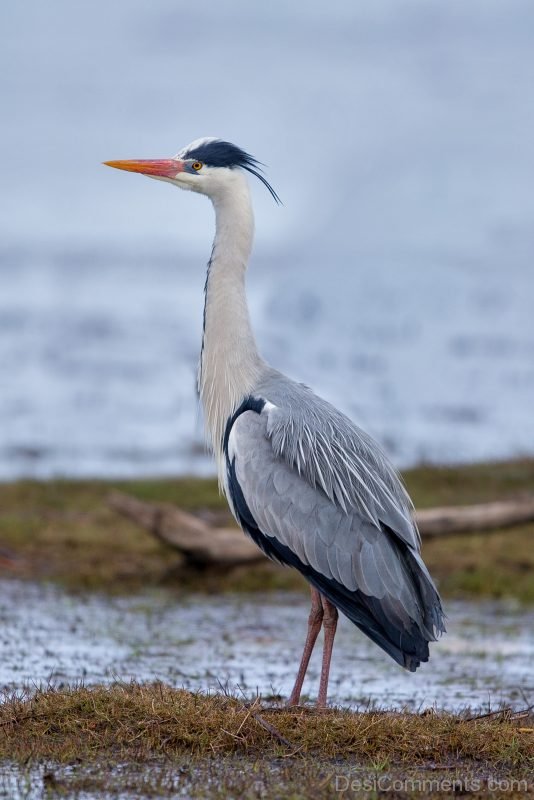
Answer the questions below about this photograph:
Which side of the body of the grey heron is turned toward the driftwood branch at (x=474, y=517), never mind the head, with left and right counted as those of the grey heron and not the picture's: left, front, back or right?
right

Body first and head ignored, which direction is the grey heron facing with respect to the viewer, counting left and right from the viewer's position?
facing to the left of the viewer

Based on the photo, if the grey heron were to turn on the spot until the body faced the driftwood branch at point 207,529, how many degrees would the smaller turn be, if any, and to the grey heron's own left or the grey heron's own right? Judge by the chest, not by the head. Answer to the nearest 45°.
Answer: approximately 90° to the grey heron's own right
